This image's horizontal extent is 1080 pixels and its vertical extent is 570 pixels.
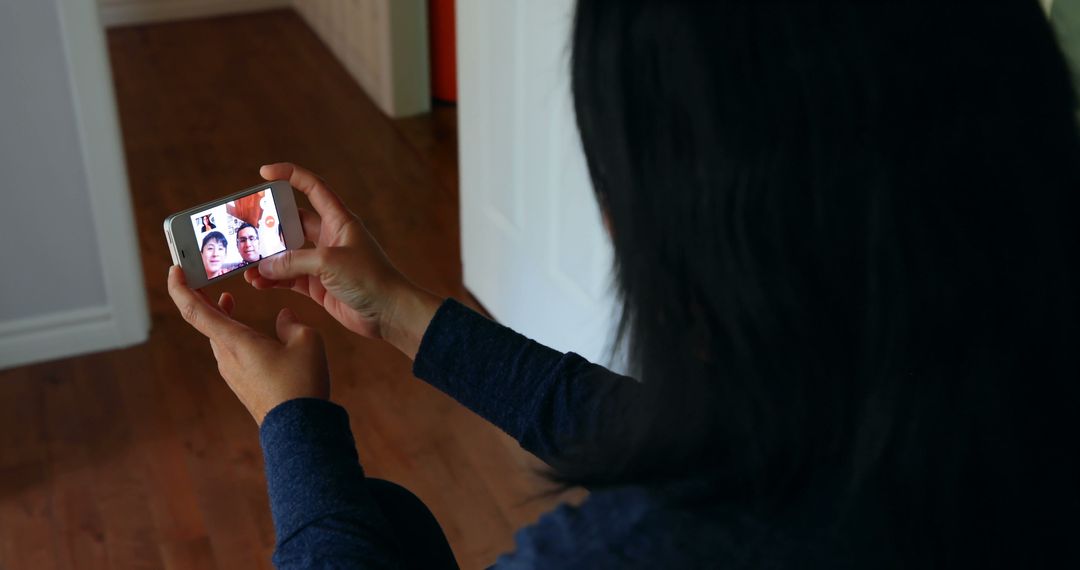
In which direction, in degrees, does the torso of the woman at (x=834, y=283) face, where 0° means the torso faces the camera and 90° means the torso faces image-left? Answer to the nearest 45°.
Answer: approximately 135°

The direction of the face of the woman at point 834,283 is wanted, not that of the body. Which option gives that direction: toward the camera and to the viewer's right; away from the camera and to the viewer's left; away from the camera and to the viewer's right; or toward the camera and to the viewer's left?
away from the camera and to the viewer's left
